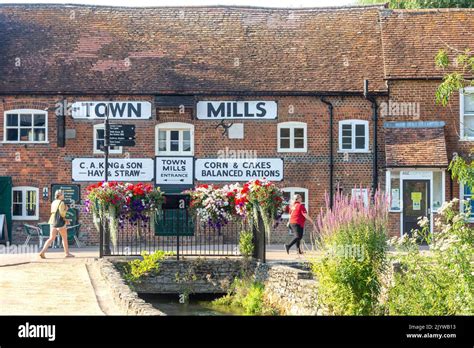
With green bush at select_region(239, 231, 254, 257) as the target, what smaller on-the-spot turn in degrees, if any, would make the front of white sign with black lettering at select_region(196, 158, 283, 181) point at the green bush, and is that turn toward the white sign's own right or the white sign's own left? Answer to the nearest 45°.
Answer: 0° — it already faces it

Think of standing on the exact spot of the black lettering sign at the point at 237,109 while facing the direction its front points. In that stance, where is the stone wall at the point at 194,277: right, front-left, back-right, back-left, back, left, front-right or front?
front

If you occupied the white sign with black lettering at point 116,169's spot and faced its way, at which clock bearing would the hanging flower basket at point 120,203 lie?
The hanging flower basket is roughly at 12 o'clock from the white sign with black lettering.

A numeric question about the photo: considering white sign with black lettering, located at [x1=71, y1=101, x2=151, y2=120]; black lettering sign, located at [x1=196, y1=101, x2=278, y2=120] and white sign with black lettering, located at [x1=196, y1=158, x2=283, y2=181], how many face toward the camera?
3

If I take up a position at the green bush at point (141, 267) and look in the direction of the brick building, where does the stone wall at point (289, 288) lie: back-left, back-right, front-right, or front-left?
back-right

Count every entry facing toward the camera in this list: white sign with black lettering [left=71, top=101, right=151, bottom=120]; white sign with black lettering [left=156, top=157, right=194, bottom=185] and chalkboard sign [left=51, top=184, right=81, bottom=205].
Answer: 3

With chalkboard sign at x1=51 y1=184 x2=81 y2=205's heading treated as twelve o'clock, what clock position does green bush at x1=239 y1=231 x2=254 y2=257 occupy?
The green bush is roughly at 11 o'clock from the chalkboard sign.

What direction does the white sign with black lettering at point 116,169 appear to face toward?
toward the camera

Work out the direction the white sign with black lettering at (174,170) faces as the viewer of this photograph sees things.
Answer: facing the viewer

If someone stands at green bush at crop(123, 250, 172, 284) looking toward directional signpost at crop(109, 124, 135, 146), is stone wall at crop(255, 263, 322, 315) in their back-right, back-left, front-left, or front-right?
back-right

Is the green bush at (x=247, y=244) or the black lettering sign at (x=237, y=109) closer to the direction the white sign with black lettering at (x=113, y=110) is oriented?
the green bush

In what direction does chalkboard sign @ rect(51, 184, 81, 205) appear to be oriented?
toward the camera

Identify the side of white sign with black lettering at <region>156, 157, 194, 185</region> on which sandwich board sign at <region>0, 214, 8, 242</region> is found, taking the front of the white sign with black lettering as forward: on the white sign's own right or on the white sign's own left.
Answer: on the white sign's own right

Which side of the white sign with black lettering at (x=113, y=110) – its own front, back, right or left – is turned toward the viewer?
front

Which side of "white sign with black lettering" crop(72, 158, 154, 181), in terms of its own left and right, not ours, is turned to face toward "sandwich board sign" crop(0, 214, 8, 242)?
right
